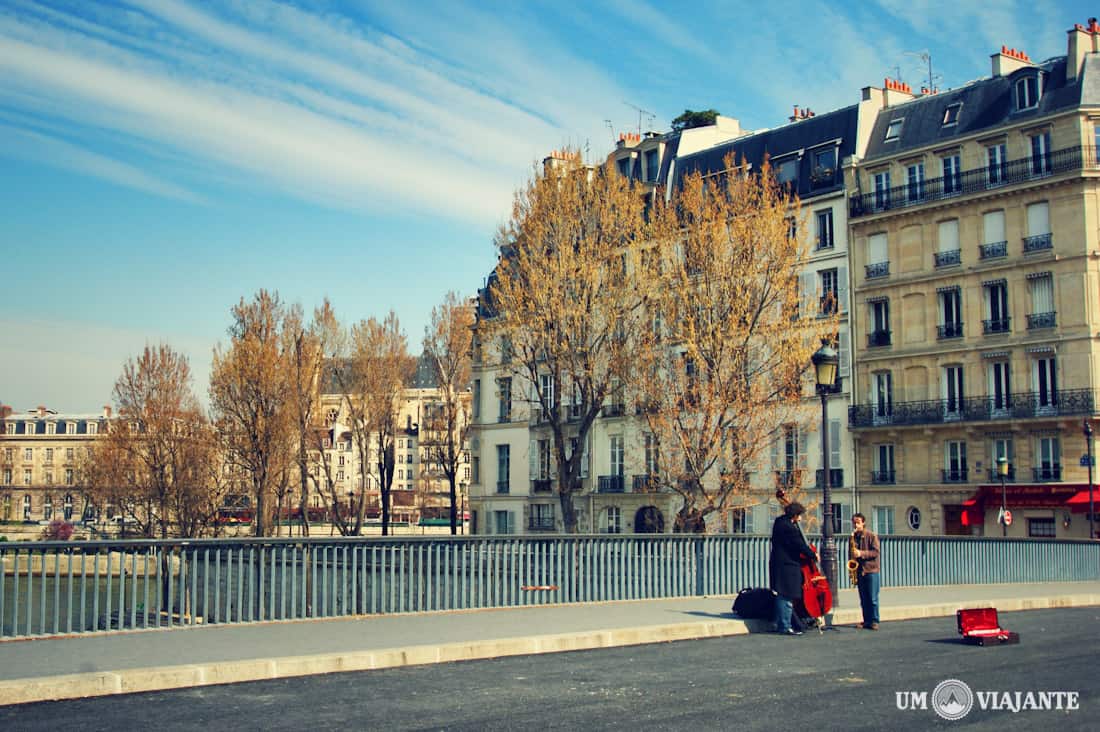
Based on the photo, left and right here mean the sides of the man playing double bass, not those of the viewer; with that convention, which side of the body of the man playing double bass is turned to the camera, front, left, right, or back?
right

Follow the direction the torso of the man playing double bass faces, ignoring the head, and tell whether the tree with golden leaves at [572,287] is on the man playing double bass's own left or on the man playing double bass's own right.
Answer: on the man playing double bass's own left

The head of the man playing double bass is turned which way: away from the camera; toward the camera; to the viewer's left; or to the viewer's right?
to the viewer's right

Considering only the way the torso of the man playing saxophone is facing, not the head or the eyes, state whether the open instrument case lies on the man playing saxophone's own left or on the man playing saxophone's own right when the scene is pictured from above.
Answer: on the man playing saxophone's own left

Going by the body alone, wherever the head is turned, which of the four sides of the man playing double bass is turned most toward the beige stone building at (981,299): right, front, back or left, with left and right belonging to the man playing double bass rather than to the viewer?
left

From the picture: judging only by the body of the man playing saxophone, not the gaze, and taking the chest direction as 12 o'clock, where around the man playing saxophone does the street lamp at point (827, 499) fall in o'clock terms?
The street lamp is roughly at 4 o'clock from the man playing saxophone.

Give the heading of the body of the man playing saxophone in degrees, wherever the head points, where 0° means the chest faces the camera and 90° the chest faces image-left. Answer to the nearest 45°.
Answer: approximately 45°

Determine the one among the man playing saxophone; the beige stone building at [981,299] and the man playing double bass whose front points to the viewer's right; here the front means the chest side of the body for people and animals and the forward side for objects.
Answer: the man playing double bass
